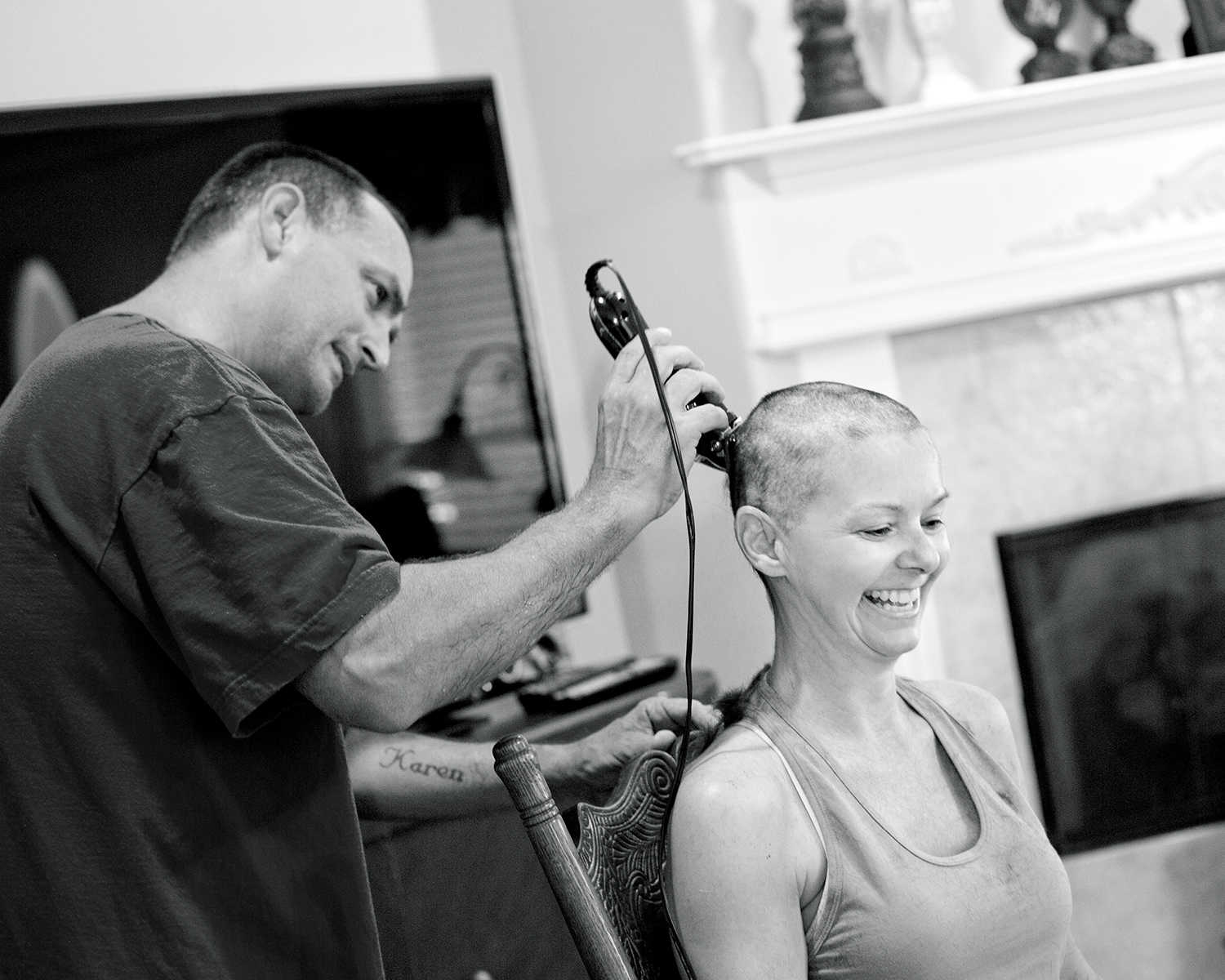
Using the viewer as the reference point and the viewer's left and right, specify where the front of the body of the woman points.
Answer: facing the viewer and to the right of the viewer

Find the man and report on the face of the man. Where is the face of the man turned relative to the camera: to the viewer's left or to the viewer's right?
to the viewer's right

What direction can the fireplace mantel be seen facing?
toward the camera

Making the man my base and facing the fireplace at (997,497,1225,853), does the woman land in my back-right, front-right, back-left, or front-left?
front-right

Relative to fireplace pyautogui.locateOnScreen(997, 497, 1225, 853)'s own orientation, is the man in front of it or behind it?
in front

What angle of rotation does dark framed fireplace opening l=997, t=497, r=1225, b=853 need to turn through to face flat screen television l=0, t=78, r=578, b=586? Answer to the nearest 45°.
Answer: approximately 45° to its right

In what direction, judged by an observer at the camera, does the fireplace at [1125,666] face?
facing the viewer

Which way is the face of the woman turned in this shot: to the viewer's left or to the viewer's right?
to the viewer's right

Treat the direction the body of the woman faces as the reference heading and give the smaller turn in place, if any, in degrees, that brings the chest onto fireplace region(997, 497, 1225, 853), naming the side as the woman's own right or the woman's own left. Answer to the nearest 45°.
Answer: approximately 135° to the woman's own left

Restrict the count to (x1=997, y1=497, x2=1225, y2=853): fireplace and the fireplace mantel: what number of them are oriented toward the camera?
2
